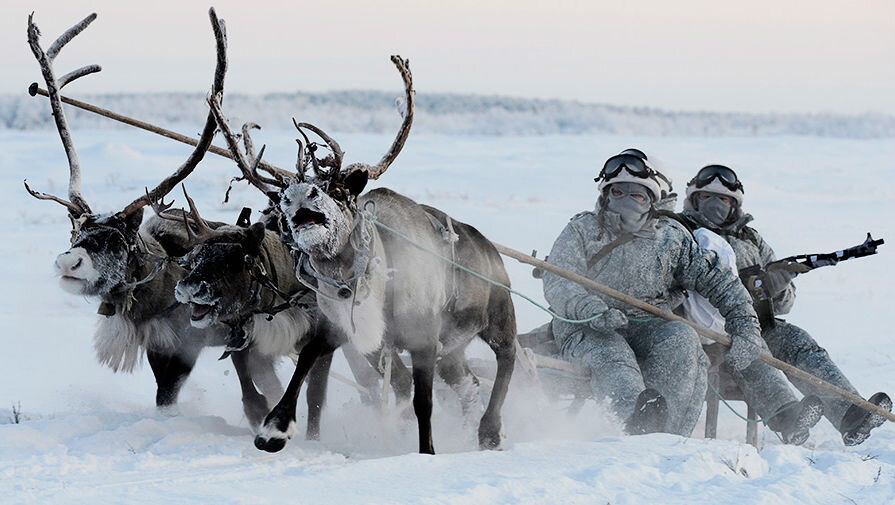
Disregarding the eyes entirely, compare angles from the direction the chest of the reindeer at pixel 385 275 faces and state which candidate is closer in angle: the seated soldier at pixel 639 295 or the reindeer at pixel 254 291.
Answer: the reindeer

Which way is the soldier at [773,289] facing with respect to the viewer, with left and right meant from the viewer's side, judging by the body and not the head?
facing the viewer

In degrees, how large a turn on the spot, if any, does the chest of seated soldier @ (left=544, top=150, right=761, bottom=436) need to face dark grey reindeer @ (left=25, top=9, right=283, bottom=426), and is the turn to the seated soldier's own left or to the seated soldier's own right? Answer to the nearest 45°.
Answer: approximately 90° to the seated soldier's own right

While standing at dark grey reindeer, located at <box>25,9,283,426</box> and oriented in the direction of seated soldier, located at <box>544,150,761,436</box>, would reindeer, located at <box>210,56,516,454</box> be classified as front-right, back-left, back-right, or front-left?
front-right

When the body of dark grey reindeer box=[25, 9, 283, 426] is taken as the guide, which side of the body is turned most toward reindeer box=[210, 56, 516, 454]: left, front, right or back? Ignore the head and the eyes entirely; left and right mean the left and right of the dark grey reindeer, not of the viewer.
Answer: left

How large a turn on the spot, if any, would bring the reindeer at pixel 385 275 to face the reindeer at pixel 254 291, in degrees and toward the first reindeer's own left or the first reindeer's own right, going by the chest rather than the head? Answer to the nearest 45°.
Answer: approximately 90° to the first reindeer's own right

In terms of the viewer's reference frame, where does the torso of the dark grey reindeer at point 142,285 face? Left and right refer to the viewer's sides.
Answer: facing the viewer and to the left of the viewer

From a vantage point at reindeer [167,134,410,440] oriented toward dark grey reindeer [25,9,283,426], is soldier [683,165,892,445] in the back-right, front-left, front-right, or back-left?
back-right

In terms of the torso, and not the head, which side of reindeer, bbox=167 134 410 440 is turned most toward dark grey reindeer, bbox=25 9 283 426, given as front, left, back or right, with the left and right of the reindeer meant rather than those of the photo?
right

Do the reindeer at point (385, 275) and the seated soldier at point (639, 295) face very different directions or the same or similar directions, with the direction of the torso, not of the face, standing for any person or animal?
same or similar directions

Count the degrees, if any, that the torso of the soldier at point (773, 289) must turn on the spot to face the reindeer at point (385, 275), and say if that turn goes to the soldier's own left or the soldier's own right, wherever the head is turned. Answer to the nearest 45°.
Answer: approximately 45° to the soldier's own right

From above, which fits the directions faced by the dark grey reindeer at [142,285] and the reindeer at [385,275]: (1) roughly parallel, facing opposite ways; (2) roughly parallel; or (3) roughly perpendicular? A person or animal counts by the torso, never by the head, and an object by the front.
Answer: roughly parallel

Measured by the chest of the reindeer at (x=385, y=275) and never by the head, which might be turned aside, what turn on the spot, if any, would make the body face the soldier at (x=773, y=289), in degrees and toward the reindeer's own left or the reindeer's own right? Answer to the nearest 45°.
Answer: approximately 180°

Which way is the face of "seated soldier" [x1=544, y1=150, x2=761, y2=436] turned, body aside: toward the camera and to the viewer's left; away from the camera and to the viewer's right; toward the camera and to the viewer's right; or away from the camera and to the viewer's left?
toward the camera and to the viewer's left

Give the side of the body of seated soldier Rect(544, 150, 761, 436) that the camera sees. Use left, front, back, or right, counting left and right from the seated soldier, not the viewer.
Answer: front

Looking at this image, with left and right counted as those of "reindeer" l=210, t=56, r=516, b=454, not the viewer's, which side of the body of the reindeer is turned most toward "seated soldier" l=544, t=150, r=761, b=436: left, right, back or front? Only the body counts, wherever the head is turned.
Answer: back
